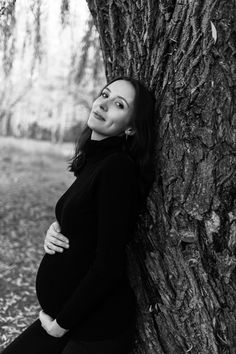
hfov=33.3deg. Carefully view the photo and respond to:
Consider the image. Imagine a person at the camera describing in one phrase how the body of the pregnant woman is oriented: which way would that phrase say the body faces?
to the viewer's left
